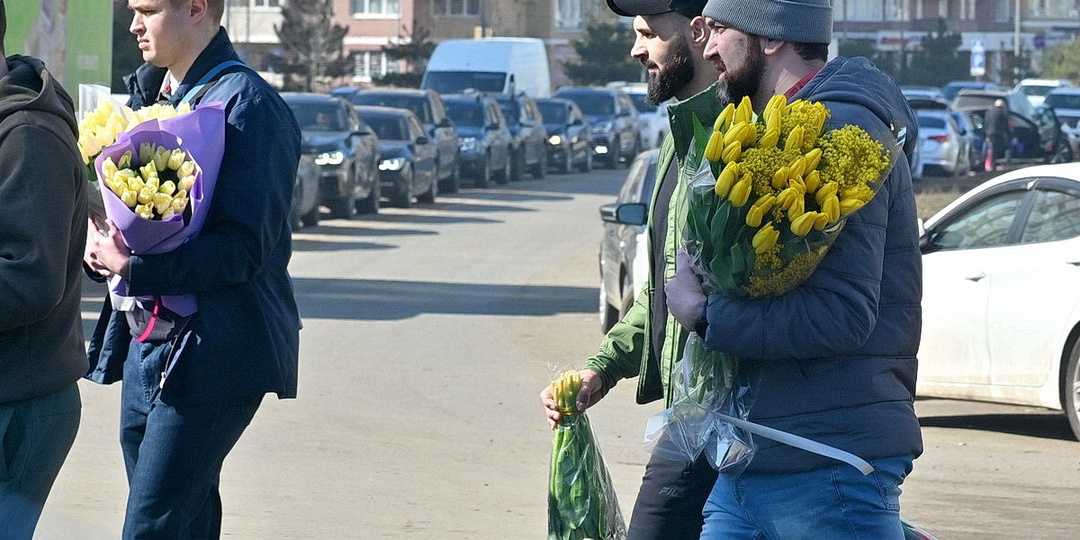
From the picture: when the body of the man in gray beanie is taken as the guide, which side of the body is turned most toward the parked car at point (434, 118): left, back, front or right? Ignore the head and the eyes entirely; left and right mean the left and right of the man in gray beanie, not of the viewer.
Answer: right

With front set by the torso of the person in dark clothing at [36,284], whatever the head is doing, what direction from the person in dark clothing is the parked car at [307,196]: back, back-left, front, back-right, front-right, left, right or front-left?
right

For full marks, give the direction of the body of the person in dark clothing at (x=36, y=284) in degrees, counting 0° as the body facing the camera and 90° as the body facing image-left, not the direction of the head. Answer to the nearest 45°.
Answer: approximately 90°

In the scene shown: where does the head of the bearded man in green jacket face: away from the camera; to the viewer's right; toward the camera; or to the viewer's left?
to the viewer's left

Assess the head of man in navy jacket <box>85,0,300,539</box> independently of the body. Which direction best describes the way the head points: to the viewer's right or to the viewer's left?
to the viewer's left

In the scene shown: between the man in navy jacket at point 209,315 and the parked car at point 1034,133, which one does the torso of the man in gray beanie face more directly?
the man in navy jacket

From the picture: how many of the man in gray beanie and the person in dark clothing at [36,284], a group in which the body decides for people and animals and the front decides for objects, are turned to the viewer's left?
2

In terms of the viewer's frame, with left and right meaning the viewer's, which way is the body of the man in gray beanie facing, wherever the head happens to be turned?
facing to the left of the viewer

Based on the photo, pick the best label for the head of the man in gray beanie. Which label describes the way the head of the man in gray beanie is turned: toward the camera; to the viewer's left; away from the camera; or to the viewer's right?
to the viewer's left
